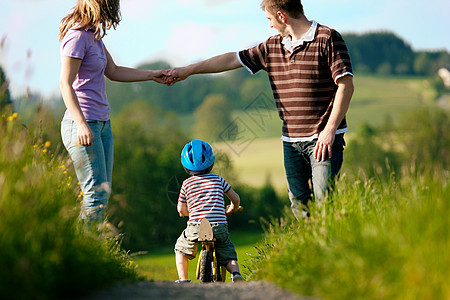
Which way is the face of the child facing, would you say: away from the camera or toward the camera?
away from the camera

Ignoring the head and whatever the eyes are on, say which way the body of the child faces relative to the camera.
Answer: away from the camera

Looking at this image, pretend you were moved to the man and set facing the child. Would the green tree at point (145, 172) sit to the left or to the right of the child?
right

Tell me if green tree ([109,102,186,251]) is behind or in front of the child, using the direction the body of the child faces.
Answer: in front

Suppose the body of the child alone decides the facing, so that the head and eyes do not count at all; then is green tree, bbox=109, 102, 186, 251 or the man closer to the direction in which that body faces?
the green tree

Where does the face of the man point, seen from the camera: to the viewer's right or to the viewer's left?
to the viewer's left
